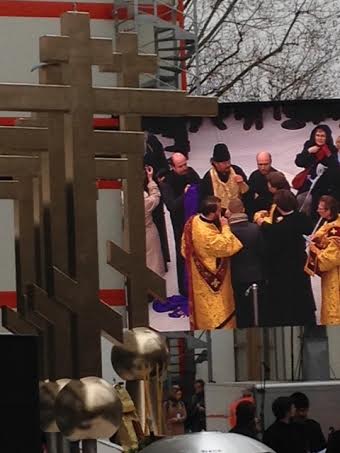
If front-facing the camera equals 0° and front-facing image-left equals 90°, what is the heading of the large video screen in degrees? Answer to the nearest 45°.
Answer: approximately 0°

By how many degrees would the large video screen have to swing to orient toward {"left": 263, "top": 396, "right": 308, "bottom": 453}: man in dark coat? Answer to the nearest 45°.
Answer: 0° — it already faces them
